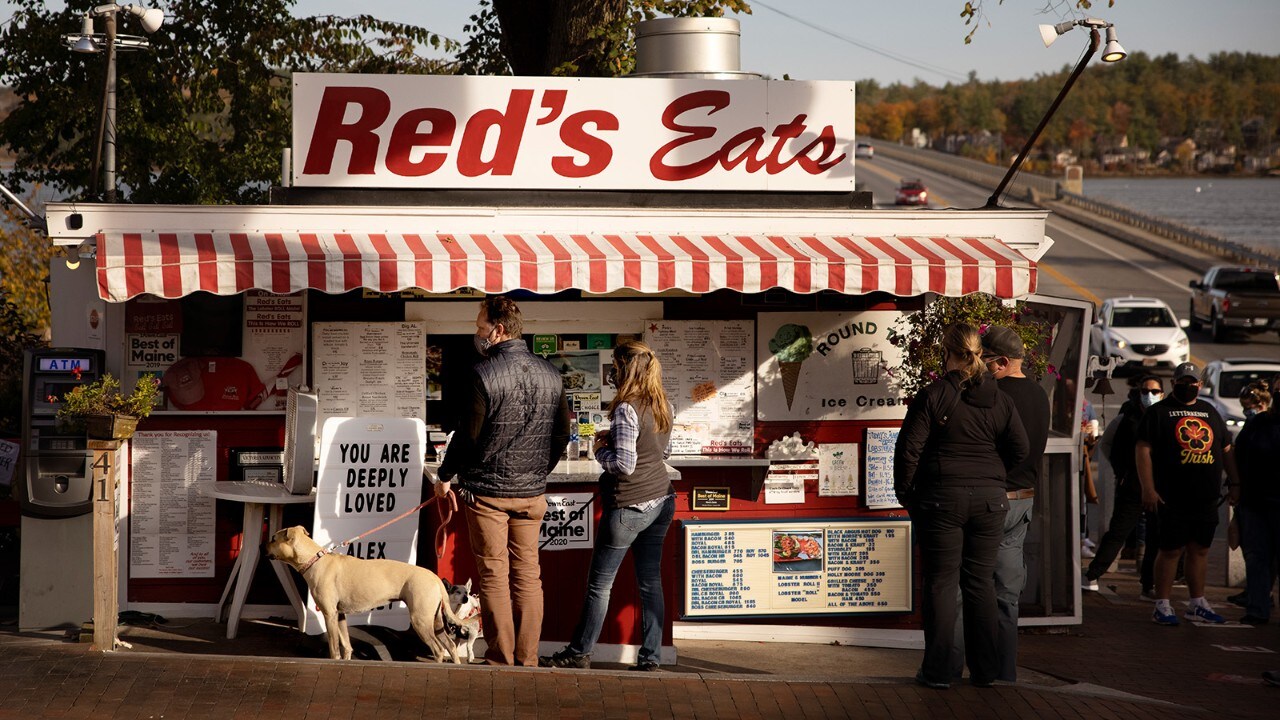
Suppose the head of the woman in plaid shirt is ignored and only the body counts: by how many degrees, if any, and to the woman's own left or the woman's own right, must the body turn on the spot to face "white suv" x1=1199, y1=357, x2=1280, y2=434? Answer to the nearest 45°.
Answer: approximately 90° to the woman's own right

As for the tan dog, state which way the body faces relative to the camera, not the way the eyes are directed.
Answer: to the viewer's left

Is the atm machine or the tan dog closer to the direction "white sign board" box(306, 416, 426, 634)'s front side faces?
the tan dog

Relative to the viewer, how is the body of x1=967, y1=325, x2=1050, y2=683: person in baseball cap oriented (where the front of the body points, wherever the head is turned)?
to the viewer's left

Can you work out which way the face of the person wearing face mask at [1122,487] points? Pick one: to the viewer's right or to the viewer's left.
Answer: to the viewer's left

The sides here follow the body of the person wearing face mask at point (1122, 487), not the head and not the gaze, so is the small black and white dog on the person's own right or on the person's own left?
on the person's own right

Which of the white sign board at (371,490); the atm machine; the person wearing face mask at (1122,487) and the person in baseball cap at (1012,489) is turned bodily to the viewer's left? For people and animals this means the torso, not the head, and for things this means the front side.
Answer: the person in baseball cap

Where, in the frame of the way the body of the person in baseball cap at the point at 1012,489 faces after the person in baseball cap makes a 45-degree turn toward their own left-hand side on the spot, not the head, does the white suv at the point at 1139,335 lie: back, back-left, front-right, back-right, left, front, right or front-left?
back-right

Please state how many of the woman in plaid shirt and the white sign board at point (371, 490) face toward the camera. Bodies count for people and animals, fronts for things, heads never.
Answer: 1

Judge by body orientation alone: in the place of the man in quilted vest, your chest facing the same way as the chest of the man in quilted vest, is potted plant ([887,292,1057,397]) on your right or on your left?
on your right

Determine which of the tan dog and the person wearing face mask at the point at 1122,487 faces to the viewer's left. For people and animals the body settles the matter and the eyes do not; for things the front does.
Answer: the tan dog
